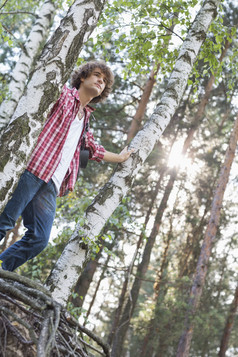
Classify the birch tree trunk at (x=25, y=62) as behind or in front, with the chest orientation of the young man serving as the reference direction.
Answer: behind

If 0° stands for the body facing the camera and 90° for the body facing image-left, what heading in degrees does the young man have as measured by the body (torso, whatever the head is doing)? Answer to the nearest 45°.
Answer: approximately 315°

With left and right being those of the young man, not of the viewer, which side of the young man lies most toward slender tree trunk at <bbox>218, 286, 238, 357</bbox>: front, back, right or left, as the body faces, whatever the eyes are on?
left

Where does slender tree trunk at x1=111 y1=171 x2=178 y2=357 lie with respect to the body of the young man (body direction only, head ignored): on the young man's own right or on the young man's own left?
on the young man's own left

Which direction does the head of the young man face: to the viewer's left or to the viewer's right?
to the viewer's right
